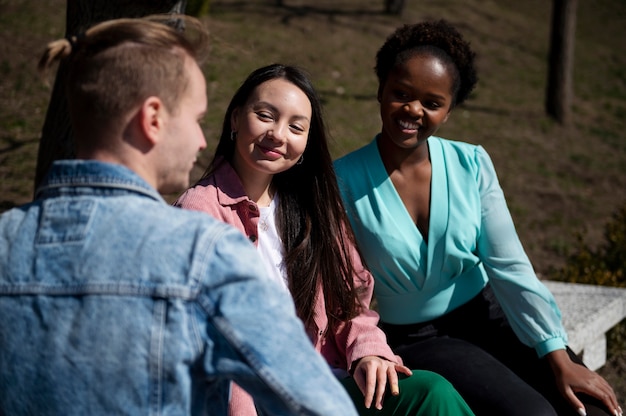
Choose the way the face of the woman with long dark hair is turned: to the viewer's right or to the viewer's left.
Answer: to the viewer's left

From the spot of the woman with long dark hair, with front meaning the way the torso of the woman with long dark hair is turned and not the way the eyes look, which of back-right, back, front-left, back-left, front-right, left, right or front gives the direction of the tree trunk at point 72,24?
back-right

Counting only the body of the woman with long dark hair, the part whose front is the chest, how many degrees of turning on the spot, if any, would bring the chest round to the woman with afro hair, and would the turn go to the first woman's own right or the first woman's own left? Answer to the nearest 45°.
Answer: approximately 135° to the first woman's own left

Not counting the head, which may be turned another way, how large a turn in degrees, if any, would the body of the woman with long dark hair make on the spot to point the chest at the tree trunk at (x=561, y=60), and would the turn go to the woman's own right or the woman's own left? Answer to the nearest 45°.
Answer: approximately 180°

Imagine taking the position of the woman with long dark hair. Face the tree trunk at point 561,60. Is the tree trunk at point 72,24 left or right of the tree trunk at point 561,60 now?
left

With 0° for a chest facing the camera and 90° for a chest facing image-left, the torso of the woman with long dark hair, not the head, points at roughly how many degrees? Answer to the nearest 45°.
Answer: approximately 0°
